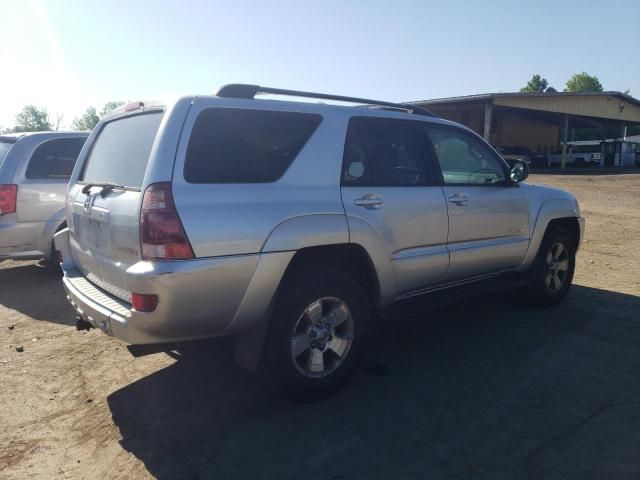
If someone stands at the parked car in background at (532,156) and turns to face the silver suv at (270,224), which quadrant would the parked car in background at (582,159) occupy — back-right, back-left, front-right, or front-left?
back-left

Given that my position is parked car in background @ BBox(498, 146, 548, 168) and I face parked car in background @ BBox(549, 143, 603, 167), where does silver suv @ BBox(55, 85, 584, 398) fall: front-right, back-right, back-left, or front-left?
back-right

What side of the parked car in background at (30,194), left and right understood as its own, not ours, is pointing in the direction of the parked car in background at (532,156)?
front

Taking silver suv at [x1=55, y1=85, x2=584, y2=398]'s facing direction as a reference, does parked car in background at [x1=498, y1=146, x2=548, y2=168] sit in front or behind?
in front

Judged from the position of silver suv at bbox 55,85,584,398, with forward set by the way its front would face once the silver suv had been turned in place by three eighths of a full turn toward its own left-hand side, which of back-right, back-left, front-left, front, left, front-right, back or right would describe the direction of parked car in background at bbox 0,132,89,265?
front-right

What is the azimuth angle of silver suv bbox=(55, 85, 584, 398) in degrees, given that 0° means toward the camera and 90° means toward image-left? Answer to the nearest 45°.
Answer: approximately 225°

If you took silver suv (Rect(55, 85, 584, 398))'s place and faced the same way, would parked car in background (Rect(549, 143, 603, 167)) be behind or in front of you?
in front

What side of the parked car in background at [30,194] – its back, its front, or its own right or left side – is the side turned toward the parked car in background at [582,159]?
front

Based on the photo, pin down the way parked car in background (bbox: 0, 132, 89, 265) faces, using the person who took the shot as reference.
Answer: facing away from the viewer and to the right of the viewer
